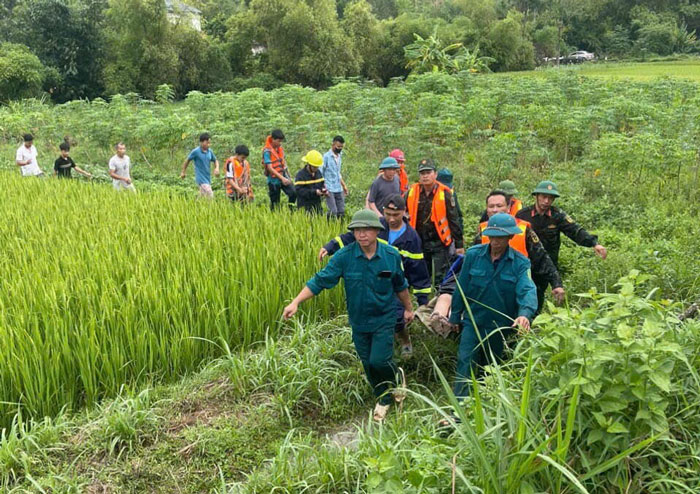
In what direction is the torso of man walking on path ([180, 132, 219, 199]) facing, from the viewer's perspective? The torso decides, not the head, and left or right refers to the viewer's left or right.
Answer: facing the viewer and to the right of the viewer

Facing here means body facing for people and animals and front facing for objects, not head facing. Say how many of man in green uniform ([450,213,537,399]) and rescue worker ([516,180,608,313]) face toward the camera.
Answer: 2

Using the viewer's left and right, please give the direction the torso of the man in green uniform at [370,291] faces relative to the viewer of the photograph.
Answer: facing the viewer

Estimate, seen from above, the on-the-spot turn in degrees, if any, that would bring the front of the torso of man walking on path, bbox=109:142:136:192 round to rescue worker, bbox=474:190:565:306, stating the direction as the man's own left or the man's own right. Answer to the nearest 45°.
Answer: approximately 45° to the man's own right

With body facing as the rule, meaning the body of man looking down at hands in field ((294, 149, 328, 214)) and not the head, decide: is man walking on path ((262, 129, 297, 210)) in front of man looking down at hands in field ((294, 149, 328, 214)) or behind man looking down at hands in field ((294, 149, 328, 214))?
behind

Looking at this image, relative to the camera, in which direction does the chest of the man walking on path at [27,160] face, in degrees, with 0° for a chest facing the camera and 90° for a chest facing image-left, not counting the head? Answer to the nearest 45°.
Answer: approximately 315°

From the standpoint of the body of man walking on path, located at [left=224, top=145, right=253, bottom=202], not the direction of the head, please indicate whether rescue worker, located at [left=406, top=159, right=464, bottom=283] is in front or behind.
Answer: in front

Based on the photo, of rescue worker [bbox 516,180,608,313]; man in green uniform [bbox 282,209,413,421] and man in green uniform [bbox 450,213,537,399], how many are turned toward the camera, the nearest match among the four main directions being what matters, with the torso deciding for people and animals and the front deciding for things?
3

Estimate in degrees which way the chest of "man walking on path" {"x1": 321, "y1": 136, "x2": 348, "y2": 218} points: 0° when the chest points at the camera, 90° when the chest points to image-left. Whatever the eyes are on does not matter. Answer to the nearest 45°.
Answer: approximately 315°

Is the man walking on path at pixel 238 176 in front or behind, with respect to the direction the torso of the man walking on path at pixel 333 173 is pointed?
behind
